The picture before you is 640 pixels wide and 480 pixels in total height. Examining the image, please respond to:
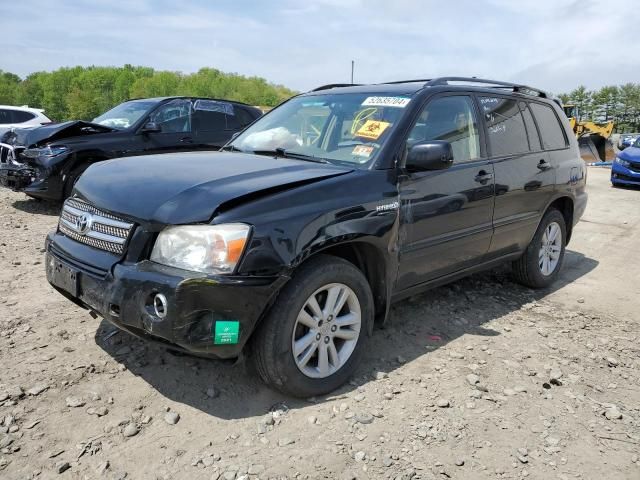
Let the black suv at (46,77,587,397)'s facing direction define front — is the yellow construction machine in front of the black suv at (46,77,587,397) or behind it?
behind

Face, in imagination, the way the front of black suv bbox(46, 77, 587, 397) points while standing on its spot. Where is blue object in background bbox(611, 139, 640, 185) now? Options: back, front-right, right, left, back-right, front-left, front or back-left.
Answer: back

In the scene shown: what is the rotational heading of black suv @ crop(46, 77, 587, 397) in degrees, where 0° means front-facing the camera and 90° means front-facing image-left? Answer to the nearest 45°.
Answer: approximately 45°

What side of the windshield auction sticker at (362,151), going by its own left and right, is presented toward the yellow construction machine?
back

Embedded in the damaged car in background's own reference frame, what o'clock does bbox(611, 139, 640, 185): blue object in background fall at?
The blue object in background is roughly at 7 o'clock from the damaged car in background.

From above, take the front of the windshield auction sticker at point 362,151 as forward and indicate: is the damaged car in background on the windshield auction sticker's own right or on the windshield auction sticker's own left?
on the windshield auction sticker's own right

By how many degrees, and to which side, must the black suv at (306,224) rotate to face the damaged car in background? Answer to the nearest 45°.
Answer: approximately 90° to its right

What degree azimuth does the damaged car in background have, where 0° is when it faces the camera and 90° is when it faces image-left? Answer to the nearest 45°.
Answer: approximately 45°

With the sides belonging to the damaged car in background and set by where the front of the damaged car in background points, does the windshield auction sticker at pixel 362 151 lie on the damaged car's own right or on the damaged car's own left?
on the damaged car's own left

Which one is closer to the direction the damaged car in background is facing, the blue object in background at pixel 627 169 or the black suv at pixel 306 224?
the black suv

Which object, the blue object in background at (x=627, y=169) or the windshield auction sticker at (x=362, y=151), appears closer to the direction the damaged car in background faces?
the windshield auction sticker
